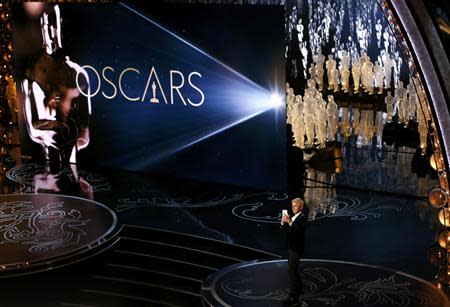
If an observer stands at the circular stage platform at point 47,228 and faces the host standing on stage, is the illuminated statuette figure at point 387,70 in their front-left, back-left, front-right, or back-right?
front-left

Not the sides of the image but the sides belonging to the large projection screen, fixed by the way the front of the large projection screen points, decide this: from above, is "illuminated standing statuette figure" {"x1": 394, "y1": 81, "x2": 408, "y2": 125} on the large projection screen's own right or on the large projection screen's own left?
on the large projection screen's own left

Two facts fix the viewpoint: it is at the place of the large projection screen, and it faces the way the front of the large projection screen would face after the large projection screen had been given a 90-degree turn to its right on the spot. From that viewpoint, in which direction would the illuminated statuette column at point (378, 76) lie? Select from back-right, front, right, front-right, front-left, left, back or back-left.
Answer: back-right

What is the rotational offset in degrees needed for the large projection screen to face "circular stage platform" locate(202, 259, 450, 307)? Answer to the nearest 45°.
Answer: approximately 45° to its left

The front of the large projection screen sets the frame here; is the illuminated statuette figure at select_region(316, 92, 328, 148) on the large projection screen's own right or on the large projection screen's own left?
on the large projection screen's own left

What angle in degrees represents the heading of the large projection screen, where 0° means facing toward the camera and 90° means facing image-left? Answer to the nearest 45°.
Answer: approximately 45°

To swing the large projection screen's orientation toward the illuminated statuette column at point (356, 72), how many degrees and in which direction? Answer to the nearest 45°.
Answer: approximately 135° to its left

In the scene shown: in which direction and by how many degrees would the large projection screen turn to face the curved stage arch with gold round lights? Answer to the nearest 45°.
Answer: approximately 45° to its left

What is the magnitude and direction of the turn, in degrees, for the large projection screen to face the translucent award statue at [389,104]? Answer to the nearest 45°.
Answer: approximately 135° to its left

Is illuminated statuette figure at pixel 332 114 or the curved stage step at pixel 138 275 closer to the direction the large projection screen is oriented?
the curved stage step

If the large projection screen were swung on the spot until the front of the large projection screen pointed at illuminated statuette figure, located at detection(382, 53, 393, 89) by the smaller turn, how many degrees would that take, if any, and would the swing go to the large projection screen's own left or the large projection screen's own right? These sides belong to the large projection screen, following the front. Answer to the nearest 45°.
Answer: approximately 135° to the large projection screen's own left

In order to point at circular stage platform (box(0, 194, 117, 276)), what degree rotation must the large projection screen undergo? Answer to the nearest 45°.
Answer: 0° — it already faces it

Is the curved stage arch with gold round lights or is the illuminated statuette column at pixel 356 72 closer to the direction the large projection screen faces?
the curved stage arch with gold round lights
